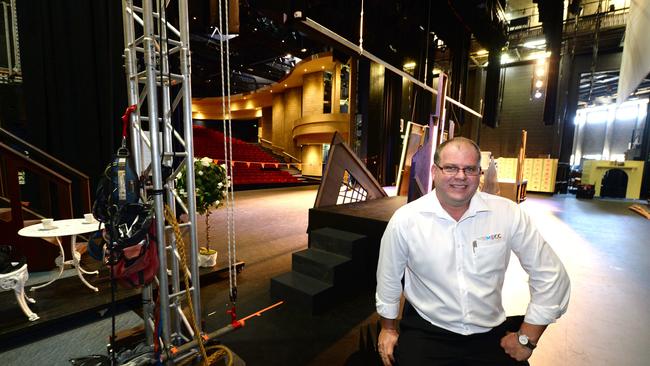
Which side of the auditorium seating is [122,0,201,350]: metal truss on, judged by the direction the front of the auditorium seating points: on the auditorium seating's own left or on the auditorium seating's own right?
on the auditorium seating's own right

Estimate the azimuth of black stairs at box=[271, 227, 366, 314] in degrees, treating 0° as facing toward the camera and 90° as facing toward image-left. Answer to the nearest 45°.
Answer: approximately 45°

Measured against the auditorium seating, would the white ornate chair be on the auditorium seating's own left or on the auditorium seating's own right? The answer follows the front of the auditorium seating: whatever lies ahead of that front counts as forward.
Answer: on the auditorium seating's own right

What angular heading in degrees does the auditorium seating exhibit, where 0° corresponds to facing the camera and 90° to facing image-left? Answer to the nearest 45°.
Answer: approximately 315°

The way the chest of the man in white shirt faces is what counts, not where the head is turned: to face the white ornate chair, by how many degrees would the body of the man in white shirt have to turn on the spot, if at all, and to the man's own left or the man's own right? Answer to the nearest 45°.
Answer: approximately 90° to the man's own right

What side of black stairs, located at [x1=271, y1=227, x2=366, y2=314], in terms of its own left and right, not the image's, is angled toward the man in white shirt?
left

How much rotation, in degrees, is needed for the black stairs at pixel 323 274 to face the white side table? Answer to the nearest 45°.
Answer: approximately 45° to its right
